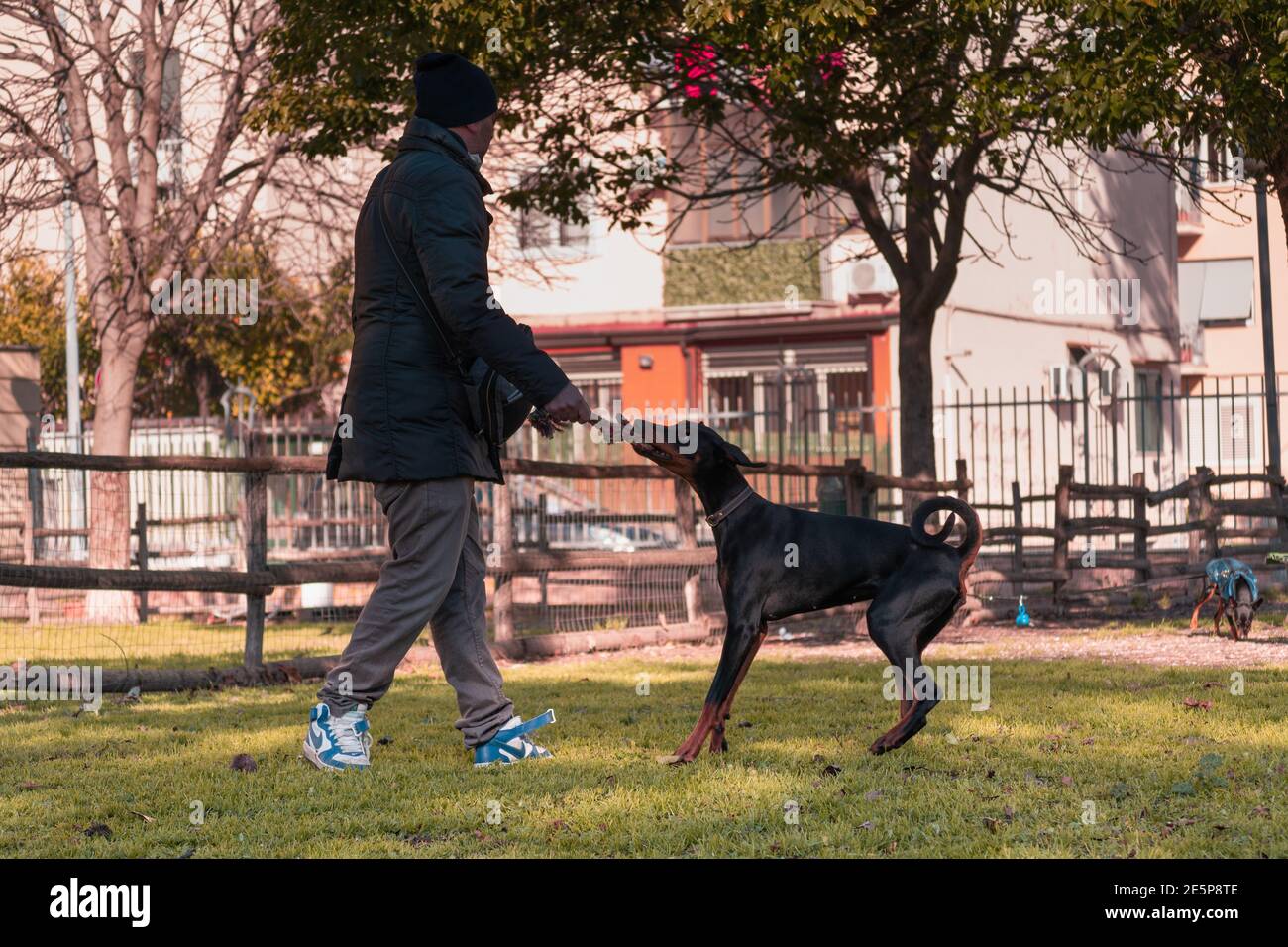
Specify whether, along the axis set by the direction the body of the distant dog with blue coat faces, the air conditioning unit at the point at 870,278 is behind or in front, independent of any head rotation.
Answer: behind

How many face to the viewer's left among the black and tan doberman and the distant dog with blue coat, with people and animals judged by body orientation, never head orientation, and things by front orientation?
1

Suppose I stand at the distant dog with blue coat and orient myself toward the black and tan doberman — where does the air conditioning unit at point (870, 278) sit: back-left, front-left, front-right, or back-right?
back-right

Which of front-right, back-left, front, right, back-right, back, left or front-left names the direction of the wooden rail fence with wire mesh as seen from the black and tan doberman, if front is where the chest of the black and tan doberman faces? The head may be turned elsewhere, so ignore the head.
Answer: front-right

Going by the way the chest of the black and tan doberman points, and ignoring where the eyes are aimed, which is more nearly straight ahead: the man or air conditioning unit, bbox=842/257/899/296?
the man

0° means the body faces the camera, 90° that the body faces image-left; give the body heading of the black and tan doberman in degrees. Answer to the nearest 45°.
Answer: approximately 90°

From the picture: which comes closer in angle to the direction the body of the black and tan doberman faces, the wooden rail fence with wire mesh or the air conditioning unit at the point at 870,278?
the wooden rail fence with wire mesh

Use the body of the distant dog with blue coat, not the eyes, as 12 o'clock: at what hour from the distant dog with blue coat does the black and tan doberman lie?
The black and tan doberman is roughly at 2 o'clock from the distant dog with blue coat.

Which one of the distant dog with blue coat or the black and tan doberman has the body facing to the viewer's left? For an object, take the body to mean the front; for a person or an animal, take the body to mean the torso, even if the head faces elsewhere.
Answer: the black and tan doberman

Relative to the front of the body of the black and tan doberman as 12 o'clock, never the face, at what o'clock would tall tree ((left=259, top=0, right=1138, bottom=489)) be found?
The tall tree is roughly at 3 o'clock from the black and tan doberman.
